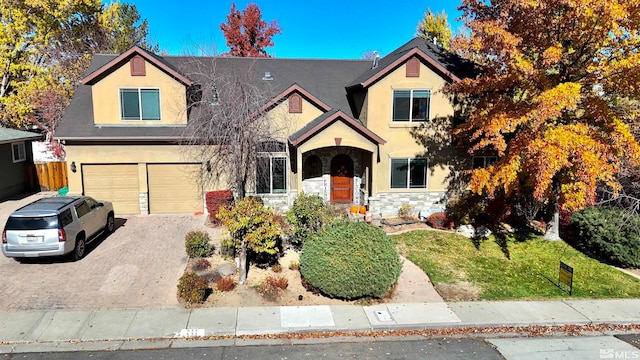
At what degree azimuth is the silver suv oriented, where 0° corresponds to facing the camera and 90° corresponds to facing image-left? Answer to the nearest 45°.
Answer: approximately 225°

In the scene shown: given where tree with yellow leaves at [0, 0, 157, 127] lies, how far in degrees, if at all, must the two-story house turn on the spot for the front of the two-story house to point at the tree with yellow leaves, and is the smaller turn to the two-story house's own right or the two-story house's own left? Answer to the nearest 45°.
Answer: approximately 135° to the two-story house's own right

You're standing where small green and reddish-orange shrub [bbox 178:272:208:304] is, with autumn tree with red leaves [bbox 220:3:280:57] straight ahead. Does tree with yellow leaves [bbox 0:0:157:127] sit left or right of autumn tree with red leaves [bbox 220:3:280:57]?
left

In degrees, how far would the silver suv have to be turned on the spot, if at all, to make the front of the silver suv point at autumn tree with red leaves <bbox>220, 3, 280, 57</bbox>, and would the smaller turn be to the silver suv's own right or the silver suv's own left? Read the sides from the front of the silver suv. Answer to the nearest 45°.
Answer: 0° — it already faces it

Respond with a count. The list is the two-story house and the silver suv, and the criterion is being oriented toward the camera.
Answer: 1

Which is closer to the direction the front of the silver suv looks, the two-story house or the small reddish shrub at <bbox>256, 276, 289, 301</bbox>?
the two-story house

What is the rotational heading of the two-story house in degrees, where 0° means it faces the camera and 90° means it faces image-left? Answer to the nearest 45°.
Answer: approximately 0°

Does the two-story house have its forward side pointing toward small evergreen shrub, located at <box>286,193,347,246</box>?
yes

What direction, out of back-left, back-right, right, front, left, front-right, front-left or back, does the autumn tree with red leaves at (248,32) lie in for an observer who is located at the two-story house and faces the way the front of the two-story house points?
back

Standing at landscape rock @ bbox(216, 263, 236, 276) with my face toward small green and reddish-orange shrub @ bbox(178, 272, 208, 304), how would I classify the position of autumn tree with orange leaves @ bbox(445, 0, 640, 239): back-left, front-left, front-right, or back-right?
back-left

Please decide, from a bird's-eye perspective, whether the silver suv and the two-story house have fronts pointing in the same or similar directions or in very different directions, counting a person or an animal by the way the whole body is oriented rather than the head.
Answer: very different directions

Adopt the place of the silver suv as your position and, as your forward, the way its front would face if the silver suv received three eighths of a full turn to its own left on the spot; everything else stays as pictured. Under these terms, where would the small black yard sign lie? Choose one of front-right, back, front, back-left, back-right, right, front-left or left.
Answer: back-left
